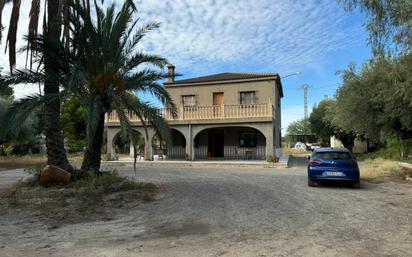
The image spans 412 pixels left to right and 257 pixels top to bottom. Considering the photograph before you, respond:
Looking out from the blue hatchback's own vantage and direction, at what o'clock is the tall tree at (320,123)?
The tall tree is roughly at 12 o'clock from the blue hatchback.

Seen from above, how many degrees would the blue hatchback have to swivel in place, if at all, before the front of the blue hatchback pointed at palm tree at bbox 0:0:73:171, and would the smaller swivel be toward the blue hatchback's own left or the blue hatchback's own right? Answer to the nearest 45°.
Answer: approximately 135° to the blue hatchback's own left

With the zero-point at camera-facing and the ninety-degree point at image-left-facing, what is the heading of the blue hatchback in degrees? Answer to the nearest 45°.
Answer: approximately 180°

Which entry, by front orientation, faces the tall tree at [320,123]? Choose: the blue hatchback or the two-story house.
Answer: the blue hatchback

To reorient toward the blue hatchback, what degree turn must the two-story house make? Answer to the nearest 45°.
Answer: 0° — it already faces it

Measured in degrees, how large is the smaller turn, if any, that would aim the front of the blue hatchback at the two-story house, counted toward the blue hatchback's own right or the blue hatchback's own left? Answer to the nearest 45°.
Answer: approximately 45° to the blue hatchback's own left

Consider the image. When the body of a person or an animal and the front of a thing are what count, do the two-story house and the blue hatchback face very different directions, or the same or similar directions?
very different directions

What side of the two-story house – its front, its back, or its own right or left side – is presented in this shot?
front

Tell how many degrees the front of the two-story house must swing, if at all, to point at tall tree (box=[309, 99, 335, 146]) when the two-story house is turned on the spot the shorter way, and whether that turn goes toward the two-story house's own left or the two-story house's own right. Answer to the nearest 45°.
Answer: approximately 135° to the two-story house's own left

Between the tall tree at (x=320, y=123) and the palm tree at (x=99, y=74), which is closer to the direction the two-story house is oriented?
the palm tree

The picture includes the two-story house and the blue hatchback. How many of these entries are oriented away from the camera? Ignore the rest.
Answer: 1

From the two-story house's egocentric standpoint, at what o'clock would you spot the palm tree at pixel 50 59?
The palm tree is roughly at 1 o'clock from the two-story house.

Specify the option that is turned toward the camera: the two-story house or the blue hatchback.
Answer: the two-story house
